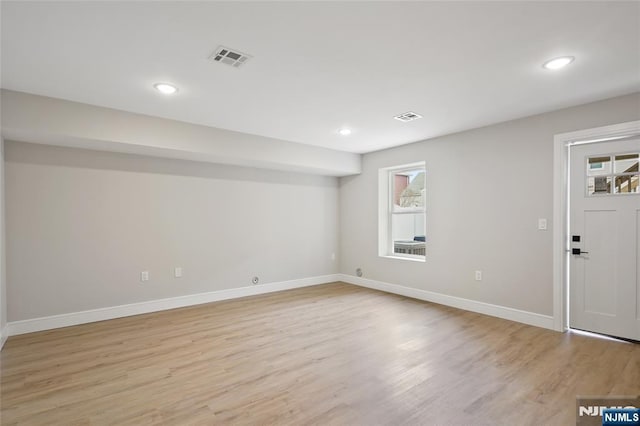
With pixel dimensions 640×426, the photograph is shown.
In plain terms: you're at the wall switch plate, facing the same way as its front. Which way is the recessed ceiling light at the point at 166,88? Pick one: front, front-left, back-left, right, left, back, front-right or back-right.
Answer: front-right

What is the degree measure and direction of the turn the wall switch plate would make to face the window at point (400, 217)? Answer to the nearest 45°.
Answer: approximately 135° to its right

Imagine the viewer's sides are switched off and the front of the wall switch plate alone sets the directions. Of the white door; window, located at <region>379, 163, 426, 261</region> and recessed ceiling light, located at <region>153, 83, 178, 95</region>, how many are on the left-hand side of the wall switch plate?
1

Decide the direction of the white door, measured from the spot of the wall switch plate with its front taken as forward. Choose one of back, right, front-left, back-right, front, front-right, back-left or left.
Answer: left

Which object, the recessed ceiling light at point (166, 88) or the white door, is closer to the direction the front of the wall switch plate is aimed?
the recessed ceiling light

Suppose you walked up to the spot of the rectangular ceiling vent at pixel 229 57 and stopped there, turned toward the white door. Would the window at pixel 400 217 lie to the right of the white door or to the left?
left

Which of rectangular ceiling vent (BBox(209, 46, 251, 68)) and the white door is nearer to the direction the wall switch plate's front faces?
the rectangular ceiling vent

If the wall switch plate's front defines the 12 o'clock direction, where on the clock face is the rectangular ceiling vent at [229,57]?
The rectangular ceiling vent is roughly at 1 o'clock from the wall switch plate.
